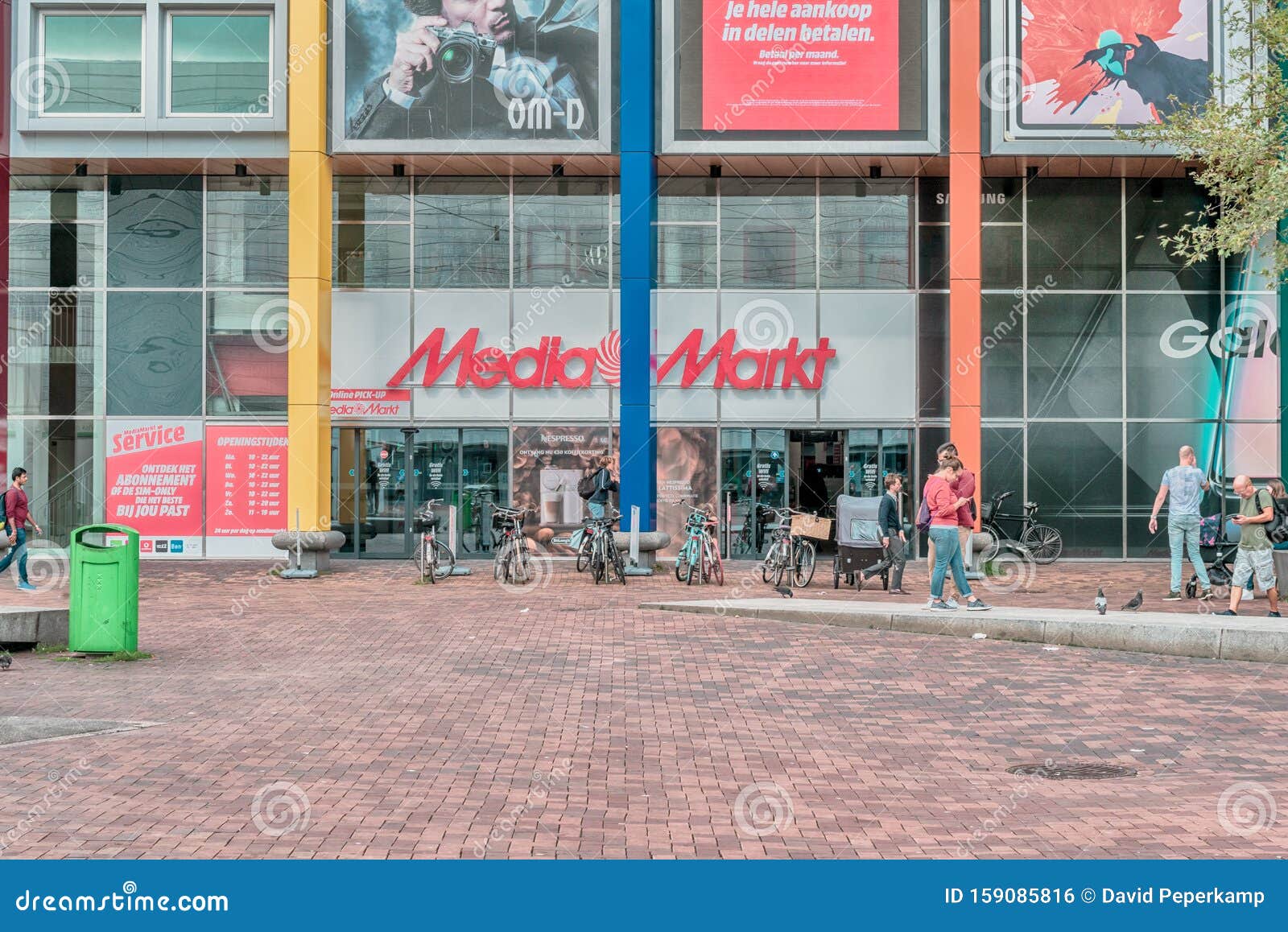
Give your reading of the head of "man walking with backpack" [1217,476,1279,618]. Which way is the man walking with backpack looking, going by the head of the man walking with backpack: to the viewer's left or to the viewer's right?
to the viewer's left

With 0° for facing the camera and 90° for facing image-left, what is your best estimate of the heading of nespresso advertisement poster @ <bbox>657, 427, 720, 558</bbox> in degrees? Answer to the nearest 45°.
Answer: approximately 0°

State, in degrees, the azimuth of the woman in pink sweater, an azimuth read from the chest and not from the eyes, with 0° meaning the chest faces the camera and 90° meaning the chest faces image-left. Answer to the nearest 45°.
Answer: approximately 270°

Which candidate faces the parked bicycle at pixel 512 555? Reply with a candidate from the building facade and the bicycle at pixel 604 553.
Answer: the building facade
